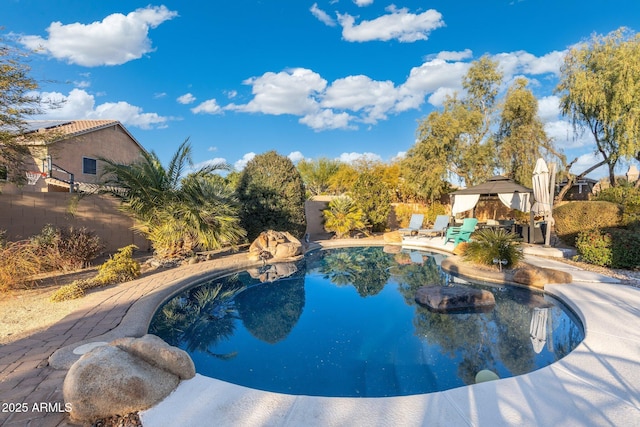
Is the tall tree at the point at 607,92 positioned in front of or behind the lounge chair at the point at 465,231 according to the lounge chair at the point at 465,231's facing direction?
behind

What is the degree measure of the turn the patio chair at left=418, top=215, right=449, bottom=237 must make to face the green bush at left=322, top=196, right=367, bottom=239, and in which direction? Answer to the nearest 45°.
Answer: approximately 45° to its right

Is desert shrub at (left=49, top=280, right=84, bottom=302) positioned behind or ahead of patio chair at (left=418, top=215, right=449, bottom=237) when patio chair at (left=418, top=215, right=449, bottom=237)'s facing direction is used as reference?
ahead

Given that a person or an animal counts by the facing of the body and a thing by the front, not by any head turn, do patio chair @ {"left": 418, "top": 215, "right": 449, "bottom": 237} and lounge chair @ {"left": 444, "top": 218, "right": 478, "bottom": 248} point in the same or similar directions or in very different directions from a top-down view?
same or similar directions

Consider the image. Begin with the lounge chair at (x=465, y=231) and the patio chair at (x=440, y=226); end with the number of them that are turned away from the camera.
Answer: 0

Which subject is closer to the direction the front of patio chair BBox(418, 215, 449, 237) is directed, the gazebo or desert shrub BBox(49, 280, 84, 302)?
the desert shrub

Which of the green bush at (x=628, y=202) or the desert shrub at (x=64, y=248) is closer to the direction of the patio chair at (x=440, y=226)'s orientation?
the desert shrub

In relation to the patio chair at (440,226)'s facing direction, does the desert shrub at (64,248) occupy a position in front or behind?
in front

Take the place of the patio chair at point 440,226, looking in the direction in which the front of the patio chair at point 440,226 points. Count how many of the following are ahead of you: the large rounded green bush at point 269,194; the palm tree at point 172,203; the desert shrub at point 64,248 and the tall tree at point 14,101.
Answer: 4

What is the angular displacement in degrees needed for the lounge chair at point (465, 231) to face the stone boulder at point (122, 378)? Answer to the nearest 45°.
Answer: approximately 45° to its left

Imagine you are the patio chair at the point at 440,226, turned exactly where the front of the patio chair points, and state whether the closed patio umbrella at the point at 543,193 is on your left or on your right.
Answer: on your left

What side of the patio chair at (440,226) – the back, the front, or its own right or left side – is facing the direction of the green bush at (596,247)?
left

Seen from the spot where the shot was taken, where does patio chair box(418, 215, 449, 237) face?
facing the viewer and to the left of the viewer

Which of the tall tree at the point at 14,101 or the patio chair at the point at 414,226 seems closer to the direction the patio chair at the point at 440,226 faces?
the tall tree

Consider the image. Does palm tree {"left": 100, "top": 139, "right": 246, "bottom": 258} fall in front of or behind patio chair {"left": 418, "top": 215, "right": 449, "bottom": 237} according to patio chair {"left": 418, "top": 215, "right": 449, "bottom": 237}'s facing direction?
in front

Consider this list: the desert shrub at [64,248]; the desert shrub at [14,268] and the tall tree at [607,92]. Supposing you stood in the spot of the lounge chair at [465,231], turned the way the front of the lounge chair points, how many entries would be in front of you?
2
